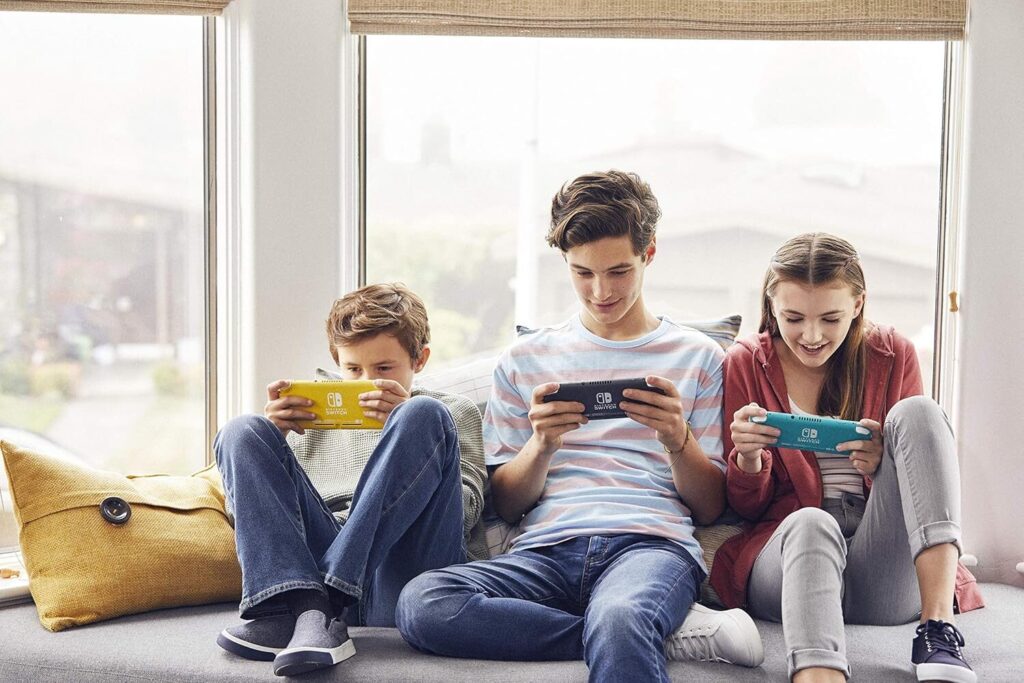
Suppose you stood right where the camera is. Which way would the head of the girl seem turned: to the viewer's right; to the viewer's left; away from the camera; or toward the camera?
toward the camera

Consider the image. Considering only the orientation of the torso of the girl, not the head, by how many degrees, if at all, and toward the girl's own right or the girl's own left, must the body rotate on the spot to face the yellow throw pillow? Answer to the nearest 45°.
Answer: approximately 90° to the girl's own right

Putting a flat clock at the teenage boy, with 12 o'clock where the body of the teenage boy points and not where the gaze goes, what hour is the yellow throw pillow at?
The yellow throw pillow is roughly at 3 o'clock from the teenage boy.

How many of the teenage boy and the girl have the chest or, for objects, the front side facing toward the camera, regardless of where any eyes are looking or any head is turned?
2

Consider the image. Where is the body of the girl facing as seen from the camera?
toward the camera

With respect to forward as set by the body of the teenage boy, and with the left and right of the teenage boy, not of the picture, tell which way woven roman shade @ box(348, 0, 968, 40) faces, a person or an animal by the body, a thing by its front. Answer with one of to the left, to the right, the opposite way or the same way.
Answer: the same way

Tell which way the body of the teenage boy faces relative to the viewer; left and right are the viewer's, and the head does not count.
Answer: facing the viewer

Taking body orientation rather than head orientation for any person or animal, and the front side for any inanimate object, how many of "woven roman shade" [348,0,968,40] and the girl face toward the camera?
2

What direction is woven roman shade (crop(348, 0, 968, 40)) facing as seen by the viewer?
toward the camera

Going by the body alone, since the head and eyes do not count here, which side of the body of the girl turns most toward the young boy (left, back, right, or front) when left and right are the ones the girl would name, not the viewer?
right

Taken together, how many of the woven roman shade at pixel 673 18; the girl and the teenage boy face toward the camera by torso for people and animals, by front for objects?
3

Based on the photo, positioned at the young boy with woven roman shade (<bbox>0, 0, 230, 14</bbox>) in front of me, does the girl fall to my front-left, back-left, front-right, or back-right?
back-right

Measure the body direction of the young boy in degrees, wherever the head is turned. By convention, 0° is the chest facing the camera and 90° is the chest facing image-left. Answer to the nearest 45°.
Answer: approximately 45°

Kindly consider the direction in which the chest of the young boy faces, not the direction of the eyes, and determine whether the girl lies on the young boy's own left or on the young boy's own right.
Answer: on the young boy's own left
